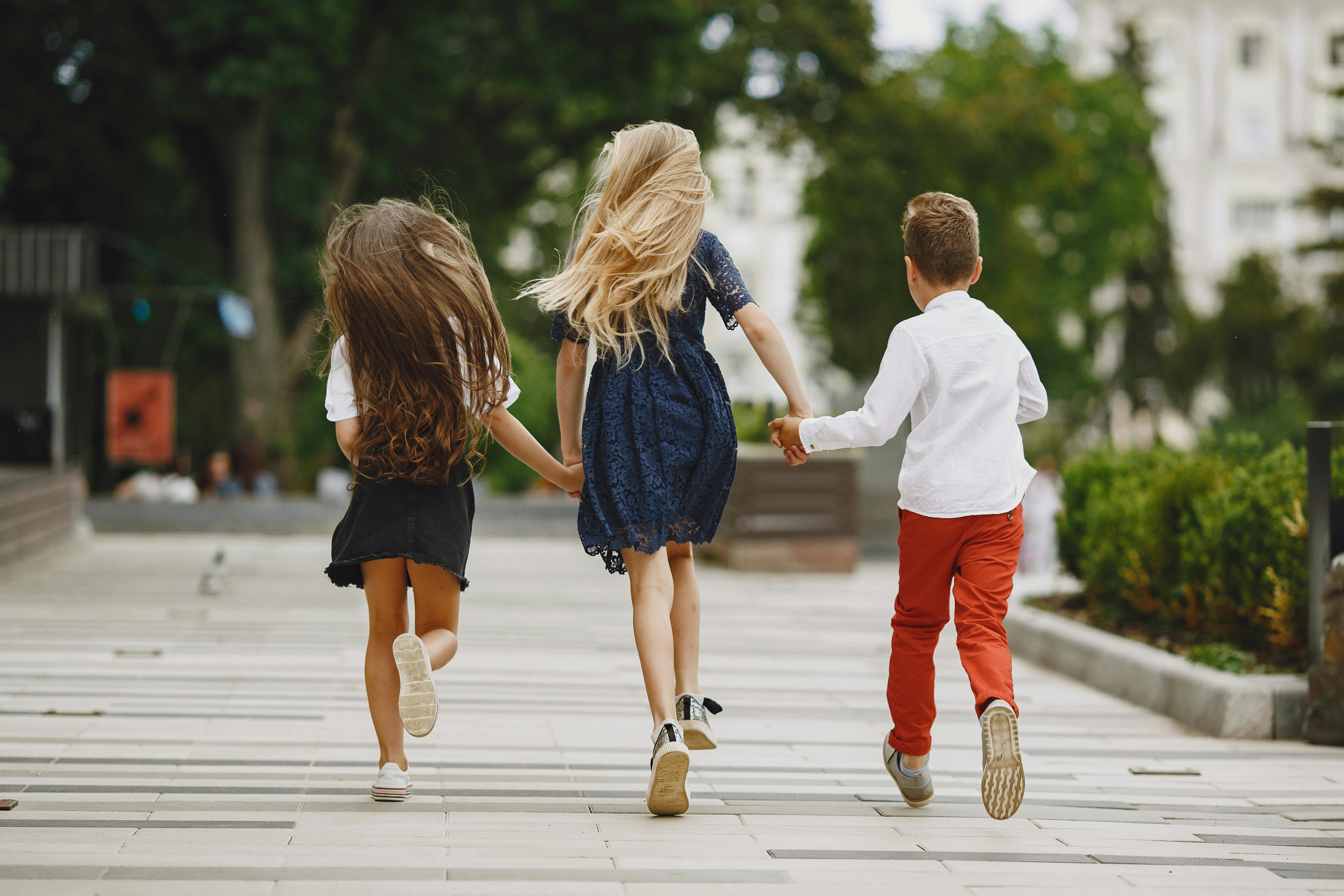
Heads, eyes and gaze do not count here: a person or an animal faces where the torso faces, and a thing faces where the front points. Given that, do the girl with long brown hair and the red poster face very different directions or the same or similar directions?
very different directions

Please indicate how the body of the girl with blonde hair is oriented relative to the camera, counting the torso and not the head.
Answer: away from the camera

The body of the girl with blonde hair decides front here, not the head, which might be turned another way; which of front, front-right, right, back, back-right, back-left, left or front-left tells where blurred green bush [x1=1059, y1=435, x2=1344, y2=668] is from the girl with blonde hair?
front-right

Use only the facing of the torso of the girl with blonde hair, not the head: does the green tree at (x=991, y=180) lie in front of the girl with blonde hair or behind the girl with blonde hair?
in front

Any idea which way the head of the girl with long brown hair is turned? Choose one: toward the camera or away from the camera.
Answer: away from the camera

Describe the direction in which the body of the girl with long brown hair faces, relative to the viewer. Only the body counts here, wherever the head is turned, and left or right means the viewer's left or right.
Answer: facing away from the viewer

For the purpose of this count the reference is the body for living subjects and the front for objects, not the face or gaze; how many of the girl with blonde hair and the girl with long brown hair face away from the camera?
2

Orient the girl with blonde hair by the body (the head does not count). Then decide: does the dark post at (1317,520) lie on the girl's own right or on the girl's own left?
on the girl's own right

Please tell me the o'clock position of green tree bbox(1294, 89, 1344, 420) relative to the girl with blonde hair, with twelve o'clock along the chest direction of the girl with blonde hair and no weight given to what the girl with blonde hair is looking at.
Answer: The green tree is roughly at 1 o'clock from the girl with blonde hair.

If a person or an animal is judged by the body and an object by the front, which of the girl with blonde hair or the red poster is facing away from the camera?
the girl with blonde hair

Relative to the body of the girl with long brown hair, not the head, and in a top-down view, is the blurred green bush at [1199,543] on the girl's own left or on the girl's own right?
on the girl's own right

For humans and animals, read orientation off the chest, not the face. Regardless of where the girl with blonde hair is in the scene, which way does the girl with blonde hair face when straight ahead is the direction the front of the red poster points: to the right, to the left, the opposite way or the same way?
the opposite way

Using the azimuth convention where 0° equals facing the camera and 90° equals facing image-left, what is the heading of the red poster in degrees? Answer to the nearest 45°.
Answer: approximately 0°

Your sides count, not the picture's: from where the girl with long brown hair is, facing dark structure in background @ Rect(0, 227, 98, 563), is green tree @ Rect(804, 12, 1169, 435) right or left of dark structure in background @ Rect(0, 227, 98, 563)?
right
